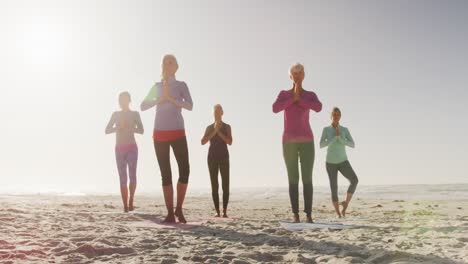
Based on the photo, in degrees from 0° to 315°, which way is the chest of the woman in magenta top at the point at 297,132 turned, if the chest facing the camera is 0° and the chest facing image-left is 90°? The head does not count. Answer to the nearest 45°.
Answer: approximately 0°

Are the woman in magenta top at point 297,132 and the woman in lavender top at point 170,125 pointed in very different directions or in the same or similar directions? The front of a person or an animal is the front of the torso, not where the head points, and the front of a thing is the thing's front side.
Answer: same or similar directions

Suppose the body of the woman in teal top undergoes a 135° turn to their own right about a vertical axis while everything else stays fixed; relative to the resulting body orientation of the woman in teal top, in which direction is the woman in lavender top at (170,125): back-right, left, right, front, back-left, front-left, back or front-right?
left

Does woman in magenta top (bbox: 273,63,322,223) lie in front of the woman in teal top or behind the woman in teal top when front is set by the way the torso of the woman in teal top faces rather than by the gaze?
in front

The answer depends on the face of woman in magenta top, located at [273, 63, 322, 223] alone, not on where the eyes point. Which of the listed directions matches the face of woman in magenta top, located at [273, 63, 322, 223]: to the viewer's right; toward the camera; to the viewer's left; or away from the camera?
toward the camera

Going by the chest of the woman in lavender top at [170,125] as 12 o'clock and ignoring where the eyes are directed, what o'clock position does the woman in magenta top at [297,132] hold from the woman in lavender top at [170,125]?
the woman in magenta top at [297,132] is roughly at 9 o'clock from the woman in lavender top at [170,125].

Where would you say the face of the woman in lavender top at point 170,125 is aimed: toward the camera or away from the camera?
toward the camera

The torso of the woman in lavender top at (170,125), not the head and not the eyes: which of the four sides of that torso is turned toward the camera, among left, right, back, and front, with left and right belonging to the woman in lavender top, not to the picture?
front

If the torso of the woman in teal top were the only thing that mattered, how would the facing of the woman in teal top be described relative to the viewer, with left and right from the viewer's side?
facing the viewer

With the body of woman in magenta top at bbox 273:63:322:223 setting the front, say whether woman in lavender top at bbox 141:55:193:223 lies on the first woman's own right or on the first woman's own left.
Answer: on the first woman's own right
